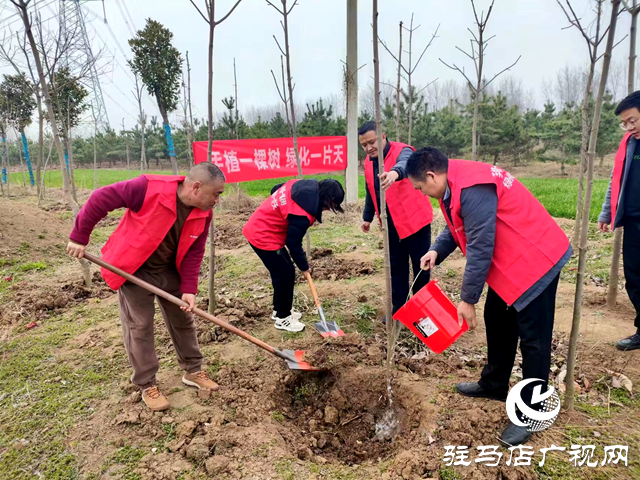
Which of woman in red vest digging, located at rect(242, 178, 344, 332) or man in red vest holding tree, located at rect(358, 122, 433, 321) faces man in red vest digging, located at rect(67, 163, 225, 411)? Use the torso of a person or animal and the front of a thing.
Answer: man in red vest holding tree, located at rect(358, 122, 433, 321)

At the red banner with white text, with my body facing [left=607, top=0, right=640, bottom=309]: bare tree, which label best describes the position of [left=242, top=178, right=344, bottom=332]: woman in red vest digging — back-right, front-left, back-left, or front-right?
front-right

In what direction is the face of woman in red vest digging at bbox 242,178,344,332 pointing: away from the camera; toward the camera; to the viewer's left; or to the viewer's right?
to the viewer's right

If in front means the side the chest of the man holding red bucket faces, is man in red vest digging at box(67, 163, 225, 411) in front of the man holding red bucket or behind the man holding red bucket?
in front

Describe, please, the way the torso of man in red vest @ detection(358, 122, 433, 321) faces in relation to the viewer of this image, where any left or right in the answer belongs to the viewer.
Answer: facing the viewer and to the left of the viewer

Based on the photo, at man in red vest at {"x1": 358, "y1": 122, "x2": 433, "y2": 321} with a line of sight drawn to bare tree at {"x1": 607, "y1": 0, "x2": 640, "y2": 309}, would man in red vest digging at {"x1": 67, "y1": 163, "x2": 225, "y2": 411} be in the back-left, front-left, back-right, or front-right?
back-right

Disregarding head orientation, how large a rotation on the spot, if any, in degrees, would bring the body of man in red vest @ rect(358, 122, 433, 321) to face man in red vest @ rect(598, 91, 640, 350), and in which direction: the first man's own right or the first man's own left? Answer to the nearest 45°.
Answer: approximately 135° to the first man's own left

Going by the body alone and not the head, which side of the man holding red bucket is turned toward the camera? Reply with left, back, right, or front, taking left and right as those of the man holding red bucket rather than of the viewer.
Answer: left

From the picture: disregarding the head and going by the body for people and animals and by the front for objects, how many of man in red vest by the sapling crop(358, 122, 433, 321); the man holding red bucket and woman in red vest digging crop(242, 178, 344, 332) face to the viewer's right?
1

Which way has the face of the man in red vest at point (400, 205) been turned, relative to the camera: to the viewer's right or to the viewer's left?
to the viewer's left

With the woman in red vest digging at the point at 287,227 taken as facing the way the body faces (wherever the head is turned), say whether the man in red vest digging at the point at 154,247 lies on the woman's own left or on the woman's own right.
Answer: on the woman's own right

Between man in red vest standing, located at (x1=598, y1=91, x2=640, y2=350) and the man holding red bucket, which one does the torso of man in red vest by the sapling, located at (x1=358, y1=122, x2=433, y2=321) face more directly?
the man holding red bucket

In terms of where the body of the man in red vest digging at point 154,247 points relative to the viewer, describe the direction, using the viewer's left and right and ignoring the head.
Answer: facing the viewer and to the right of the viewer

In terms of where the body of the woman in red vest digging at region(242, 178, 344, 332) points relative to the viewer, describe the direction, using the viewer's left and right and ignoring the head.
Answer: facing to the right of the viewer

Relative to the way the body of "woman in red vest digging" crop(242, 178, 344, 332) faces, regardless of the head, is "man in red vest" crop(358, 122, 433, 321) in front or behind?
in front
